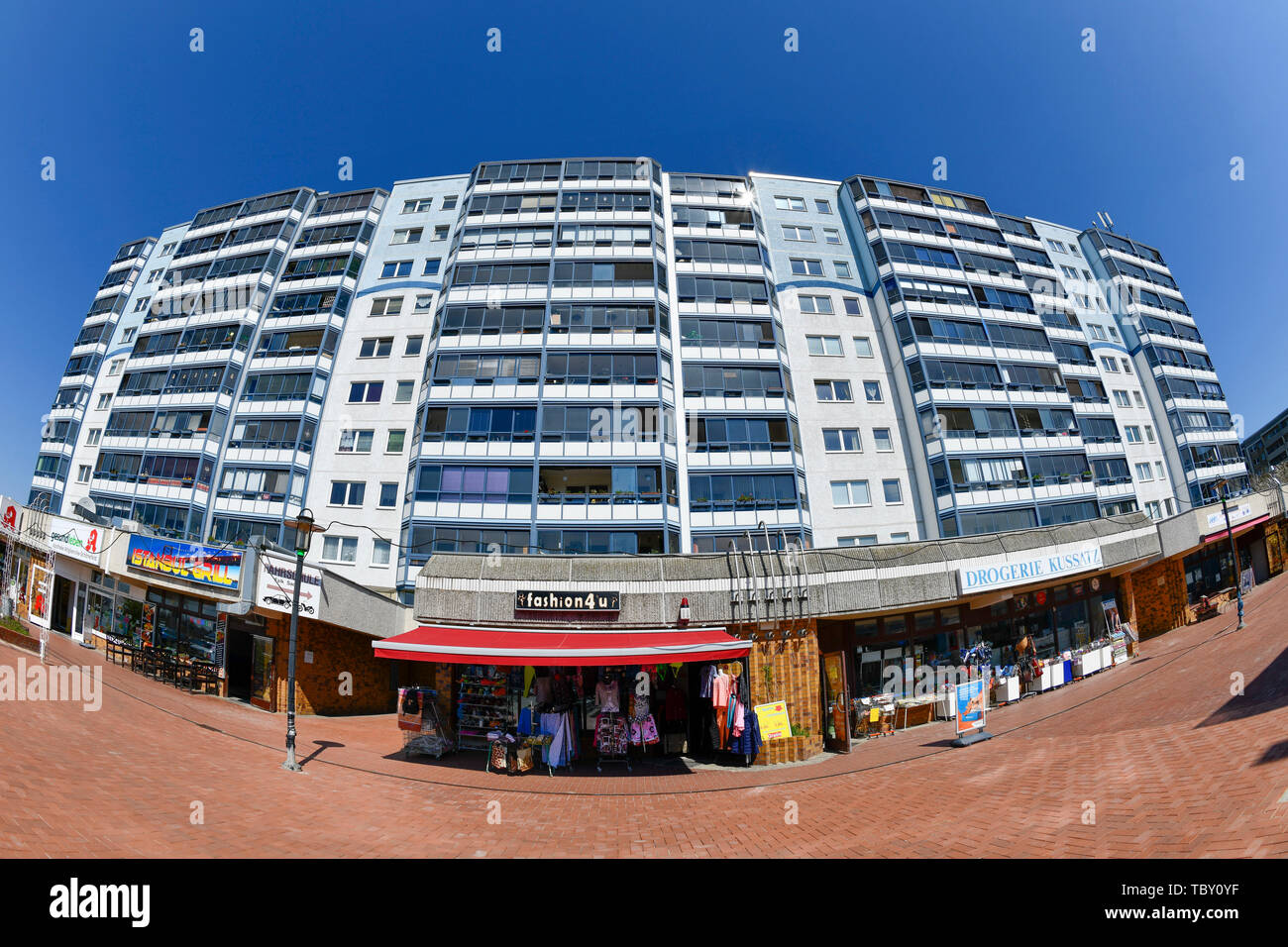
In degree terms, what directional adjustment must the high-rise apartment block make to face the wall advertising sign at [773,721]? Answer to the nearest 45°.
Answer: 0° — it already faces it

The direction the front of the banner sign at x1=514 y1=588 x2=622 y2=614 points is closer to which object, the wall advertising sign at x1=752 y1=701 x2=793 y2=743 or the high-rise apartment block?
the wall advertising sign

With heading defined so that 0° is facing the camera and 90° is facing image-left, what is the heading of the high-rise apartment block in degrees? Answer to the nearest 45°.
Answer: approximately 0°

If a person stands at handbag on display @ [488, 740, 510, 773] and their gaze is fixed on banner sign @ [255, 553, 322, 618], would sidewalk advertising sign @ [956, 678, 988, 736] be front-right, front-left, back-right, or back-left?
back-right

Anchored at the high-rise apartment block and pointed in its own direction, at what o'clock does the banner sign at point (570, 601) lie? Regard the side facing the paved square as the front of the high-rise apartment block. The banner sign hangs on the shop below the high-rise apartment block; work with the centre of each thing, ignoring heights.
The banner sign is roughly at 12 o'clock from the high-rise apartment block.

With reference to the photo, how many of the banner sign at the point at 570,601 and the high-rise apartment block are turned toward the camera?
2

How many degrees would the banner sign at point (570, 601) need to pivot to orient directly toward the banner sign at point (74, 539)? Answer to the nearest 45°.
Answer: approximately 135° to its right

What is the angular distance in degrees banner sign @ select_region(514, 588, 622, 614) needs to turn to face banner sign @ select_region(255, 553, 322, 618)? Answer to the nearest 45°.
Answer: approximately 135° to its right
